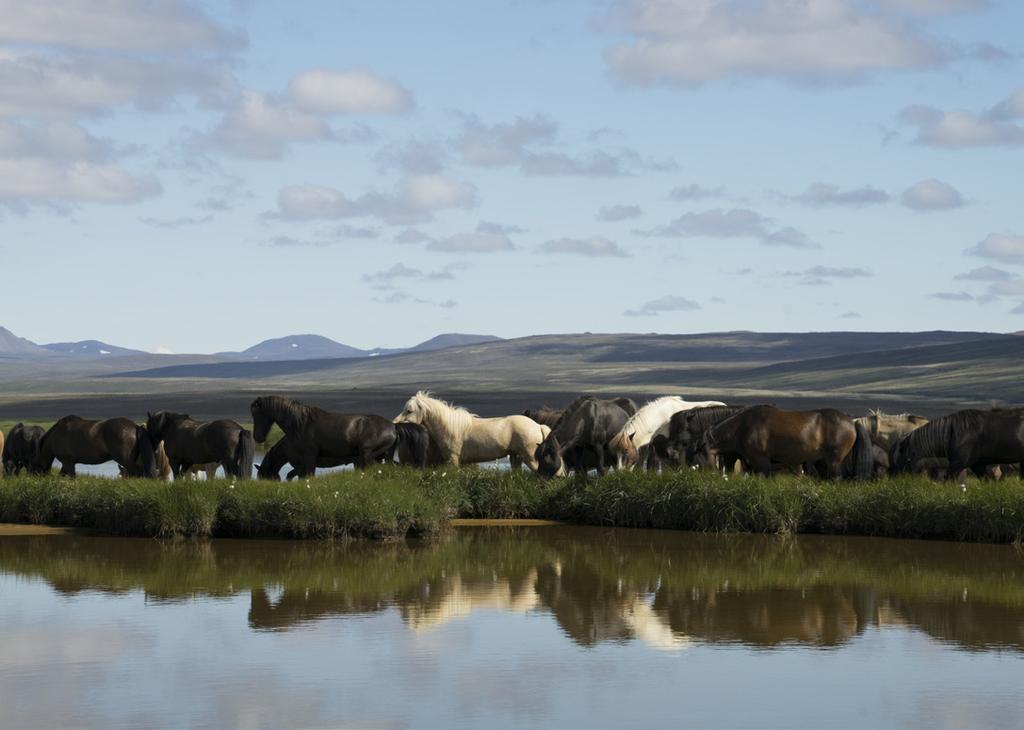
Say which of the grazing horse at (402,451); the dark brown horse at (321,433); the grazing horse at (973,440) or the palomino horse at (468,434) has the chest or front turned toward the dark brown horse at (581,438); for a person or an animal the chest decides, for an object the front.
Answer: the grazing horse at (973,440)

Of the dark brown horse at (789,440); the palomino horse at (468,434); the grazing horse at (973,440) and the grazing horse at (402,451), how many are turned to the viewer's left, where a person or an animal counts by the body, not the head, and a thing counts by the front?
4

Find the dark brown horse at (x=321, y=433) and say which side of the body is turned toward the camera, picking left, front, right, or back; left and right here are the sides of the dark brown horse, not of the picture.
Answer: left

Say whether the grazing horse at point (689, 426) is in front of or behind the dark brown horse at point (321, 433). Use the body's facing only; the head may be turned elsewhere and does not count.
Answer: behind

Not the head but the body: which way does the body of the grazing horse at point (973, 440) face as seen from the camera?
to the viewer's left

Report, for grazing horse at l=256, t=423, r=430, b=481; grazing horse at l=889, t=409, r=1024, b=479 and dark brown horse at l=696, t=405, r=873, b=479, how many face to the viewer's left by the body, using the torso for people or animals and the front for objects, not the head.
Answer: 3

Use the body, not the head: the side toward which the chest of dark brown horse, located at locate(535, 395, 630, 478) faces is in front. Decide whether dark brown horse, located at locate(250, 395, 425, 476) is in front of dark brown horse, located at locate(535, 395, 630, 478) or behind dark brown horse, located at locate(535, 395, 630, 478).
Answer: in front

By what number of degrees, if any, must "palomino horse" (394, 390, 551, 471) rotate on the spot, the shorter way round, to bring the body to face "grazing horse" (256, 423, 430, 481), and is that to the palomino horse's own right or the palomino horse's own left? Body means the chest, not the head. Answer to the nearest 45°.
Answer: approximately 45° to the palomino horse's own left

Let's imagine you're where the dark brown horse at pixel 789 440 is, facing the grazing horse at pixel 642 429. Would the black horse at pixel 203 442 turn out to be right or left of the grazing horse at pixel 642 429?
left

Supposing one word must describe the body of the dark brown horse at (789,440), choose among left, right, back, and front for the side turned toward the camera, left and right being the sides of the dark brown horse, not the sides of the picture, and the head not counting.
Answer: left

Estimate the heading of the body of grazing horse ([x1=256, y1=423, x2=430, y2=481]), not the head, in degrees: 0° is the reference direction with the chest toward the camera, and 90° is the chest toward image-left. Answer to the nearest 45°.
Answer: approximately 90°

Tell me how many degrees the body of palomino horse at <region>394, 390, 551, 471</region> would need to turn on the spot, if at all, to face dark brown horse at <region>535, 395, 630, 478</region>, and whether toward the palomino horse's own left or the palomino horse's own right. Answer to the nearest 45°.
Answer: approximately 135° to the palomino horse's own left

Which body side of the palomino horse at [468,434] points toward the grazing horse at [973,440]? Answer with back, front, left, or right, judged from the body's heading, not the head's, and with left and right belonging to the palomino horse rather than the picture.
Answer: back

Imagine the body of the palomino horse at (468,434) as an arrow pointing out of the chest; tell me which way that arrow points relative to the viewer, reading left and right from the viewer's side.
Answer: facing to the left of the viewer

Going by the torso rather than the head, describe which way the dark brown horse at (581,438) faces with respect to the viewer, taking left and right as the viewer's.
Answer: facing the viewer and to the left of the viewer

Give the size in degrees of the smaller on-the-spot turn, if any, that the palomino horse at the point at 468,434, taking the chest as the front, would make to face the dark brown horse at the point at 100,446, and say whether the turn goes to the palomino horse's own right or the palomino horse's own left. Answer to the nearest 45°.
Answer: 0° — it already faces it

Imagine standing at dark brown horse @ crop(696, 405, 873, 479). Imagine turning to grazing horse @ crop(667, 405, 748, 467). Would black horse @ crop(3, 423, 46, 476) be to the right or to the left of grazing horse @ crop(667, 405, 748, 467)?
left

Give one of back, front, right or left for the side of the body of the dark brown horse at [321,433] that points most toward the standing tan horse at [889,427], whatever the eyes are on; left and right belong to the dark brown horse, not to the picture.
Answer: back
